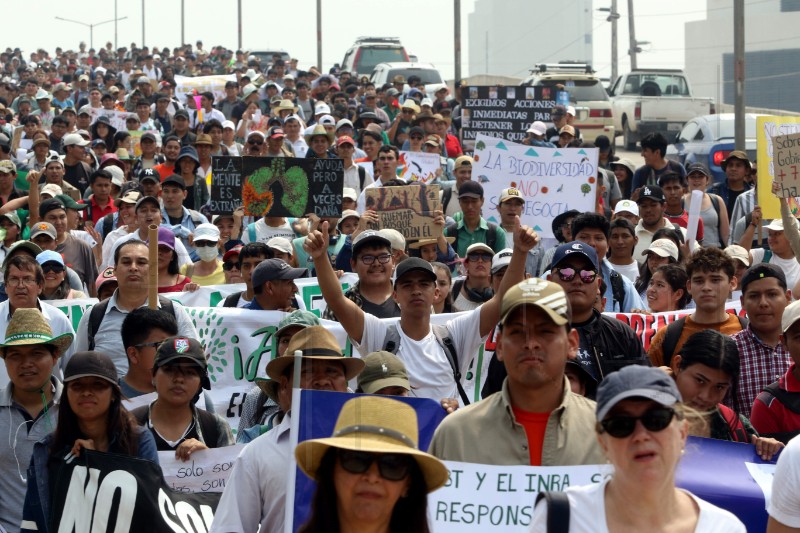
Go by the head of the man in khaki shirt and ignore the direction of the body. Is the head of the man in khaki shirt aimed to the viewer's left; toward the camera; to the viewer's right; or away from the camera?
toward the camera

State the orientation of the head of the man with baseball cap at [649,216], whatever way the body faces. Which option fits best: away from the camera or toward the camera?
toward the camera

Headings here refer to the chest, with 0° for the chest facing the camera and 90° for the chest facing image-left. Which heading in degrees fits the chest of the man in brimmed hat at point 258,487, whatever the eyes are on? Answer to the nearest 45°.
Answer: approximately 315°

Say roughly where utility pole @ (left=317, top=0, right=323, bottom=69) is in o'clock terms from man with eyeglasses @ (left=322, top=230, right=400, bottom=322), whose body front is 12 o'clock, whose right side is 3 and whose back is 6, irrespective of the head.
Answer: The utility pole is roughly at 6 o'clock from the man with eyeglasses.

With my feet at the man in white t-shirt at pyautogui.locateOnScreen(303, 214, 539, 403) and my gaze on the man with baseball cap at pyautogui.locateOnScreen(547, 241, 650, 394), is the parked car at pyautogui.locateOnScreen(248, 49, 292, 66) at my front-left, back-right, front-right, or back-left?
back-left

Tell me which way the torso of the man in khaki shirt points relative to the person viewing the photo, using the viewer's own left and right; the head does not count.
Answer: facing the viewer

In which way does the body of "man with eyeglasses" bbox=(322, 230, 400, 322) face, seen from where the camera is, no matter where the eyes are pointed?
toward the camera

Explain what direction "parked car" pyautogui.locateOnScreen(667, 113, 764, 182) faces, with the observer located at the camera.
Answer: facing away from the viewer and to the left of the viewer

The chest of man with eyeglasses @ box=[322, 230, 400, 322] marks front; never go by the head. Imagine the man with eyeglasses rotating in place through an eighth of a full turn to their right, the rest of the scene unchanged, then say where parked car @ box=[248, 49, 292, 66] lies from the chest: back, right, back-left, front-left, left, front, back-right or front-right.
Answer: back-right

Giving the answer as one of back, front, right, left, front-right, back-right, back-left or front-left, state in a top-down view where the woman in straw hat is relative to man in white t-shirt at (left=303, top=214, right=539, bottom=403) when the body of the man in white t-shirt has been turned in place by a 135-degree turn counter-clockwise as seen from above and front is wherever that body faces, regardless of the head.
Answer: back-right

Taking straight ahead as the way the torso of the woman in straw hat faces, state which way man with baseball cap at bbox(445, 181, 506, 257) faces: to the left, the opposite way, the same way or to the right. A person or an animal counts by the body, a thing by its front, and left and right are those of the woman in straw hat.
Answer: the same way

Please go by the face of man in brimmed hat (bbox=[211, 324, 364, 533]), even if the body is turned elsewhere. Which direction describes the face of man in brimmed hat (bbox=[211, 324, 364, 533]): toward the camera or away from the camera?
toward the camera

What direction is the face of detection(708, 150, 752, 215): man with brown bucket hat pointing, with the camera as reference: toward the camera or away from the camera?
toward the camera

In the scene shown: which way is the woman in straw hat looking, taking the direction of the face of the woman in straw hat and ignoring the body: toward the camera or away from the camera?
toward the camera

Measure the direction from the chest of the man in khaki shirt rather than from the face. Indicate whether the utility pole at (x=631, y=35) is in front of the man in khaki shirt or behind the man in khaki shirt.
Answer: behind

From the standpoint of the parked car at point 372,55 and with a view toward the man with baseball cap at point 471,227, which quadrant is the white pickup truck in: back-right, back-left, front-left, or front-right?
front-left
